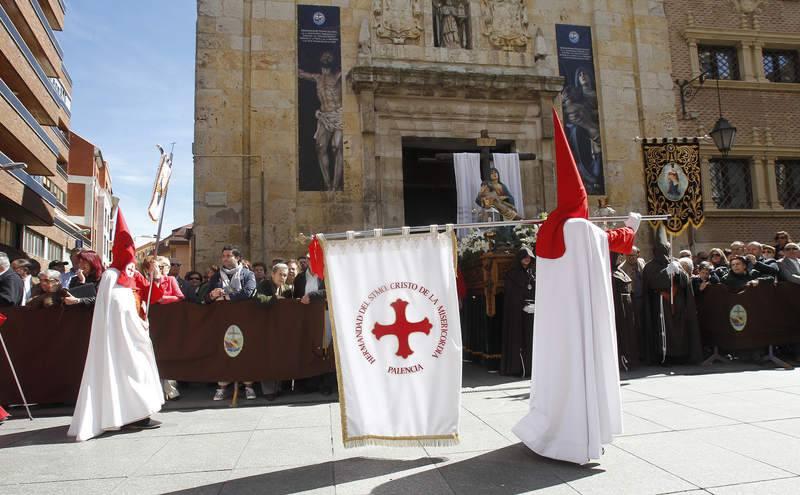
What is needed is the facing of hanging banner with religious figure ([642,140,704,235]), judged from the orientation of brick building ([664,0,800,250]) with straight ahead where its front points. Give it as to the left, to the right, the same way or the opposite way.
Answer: the same way

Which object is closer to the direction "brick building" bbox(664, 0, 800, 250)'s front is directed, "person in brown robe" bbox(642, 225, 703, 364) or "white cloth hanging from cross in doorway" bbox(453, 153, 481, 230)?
the person in brown robe

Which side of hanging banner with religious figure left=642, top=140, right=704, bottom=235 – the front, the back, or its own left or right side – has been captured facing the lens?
front

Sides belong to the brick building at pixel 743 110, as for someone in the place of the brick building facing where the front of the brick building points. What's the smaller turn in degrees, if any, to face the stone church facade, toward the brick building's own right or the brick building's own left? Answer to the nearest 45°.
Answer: approximately 45° to the brick building's own right

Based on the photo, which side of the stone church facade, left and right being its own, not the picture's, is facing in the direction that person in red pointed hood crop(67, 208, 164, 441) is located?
front

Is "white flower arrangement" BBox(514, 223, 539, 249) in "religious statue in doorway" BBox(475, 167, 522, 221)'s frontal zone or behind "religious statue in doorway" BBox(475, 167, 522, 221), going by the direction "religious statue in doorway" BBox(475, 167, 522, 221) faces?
frontal zone

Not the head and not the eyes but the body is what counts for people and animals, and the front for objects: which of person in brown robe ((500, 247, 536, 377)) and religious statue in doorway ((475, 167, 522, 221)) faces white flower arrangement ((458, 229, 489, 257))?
the religious statue in doorway

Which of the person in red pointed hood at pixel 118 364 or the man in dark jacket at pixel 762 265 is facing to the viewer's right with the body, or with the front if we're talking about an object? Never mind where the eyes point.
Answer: the person in red pointed hood

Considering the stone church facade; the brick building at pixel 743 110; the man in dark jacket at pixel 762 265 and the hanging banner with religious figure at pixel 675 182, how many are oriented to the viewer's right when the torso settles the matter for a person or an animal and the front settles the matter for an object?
0

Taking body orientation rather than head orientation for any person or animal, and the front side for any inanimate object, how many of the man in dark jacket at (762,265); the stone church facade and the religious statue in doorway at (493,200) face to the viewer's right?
0

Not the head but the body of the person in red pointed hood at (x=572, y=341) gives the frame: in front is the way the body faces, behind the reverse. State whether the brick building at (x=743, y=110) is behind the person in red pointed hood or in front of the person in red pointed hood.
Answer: in front

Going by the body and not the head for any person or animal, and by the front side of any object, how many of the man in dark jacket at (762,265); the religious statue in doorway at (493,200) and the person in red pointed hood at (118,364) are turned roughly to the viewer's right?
1

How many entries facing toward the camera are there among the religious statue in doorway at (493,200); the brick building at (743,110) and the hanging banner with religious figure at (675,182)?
3

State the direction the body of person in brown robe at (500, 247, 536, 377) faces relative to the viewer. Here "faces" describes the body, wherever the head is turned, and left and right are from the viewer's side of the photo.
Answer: facing the viewer and to the right of the viewer
